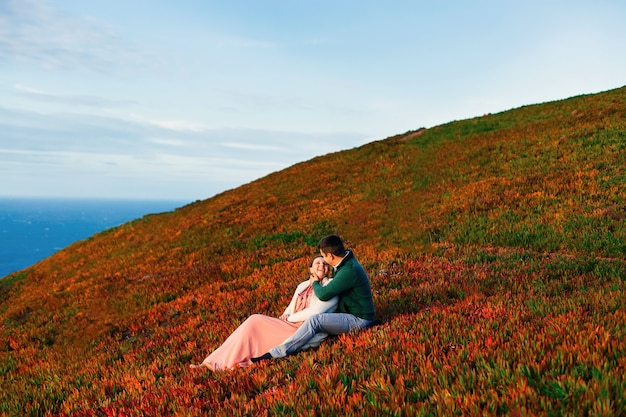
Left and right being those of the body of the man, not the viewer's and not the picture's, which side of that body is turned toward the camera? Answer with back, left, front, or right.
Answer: left

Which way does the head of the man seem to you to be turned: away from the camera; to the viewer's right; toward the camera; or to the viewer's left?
to the viewer's left

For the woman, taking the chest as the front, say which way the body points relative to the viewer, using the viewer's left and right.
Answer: facing the viewer and to the left of the viewer
